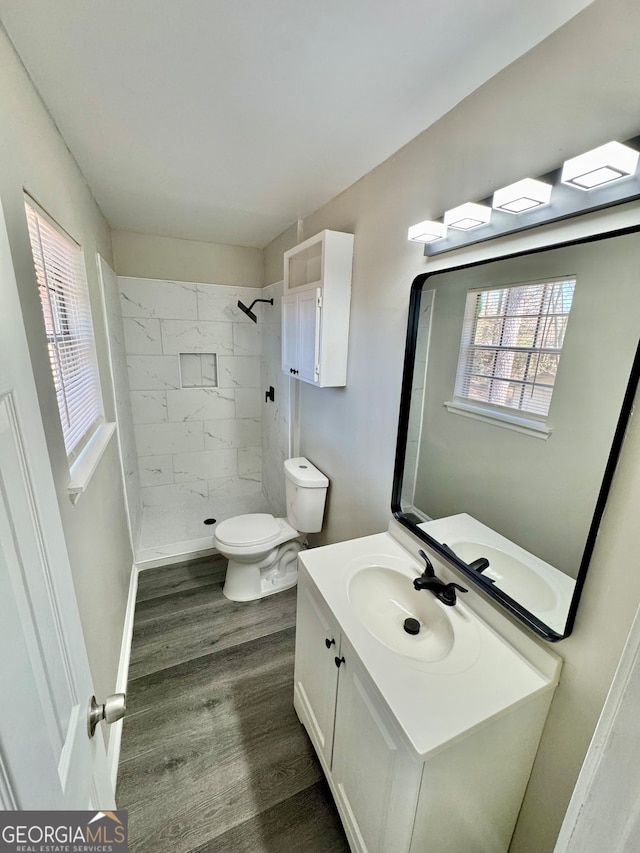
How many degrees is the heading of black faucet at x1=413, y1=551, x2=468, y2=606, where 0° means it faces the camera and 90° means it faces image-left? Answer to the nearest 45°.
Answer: approximately 45°

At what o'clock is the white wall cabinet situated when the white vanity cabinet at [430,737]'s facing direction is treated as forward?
The white wall cabinet is roughly at 3 o'clock from the white vanity cabinet.

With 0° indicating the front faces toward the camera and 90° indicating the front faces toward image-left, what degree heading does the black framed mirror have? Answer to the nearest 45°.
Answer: approximately 45°

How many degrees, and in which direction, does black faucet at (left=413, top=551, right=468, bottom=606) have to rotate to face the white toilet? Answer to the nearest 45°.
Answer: approximately 90° to its right

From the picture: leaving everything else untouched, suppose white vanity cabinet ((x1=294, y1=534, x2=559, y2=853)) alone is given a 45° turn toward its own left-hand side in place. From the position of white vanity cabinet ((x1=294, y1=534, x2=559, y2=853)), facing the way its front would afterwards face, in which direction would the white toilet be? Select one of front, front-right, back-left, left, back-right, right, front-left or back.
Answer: back-right

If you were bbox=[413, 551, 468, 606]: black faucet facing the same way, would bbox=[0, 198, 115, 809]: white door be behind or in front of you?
in front
